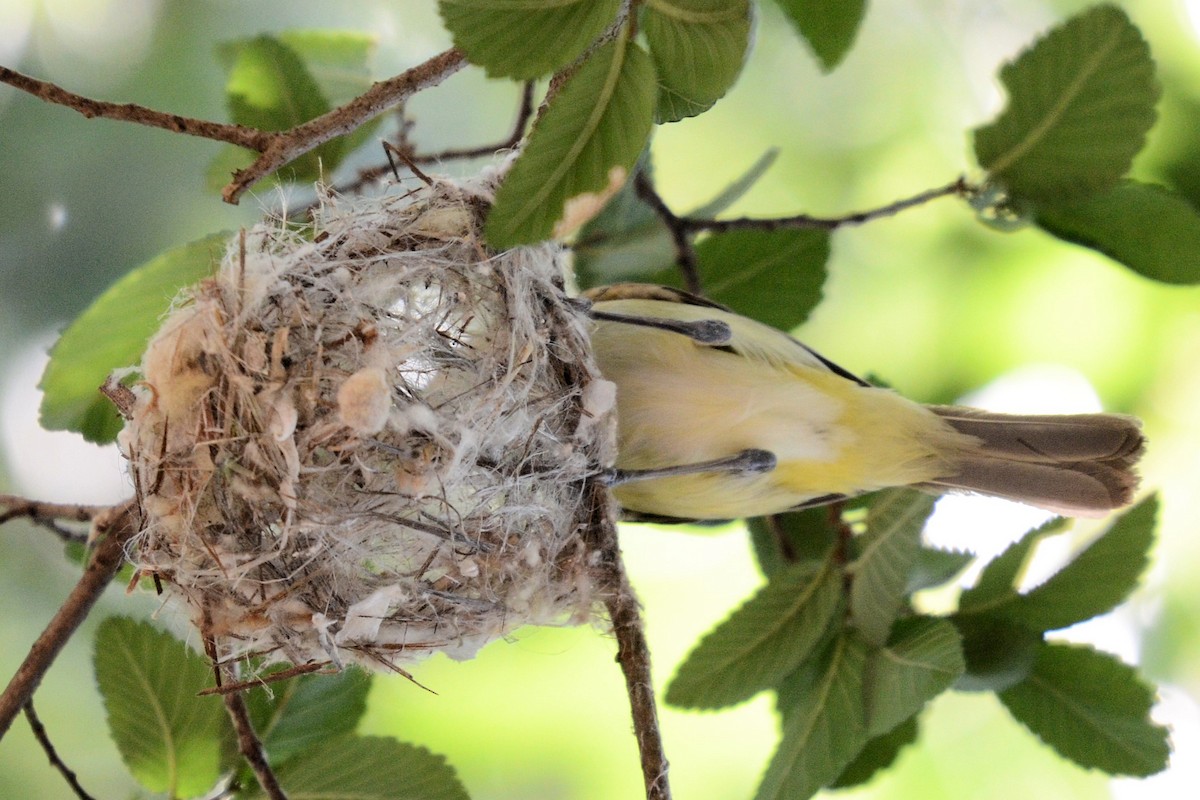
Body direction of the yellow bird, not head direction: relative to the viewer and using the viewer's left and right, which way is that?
facing to the left of the viewer

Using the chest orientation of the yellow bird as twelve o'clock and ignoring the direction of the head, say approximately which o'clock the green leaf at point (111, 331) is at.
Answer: The green leaf is roughly at 11 o'clock from the yellow bird.

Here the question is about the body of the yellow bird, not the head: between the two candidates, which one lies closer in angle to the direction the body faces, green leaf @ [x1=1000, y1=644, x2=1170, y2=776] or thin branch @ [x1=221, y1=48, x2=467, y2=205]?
the thin branch
